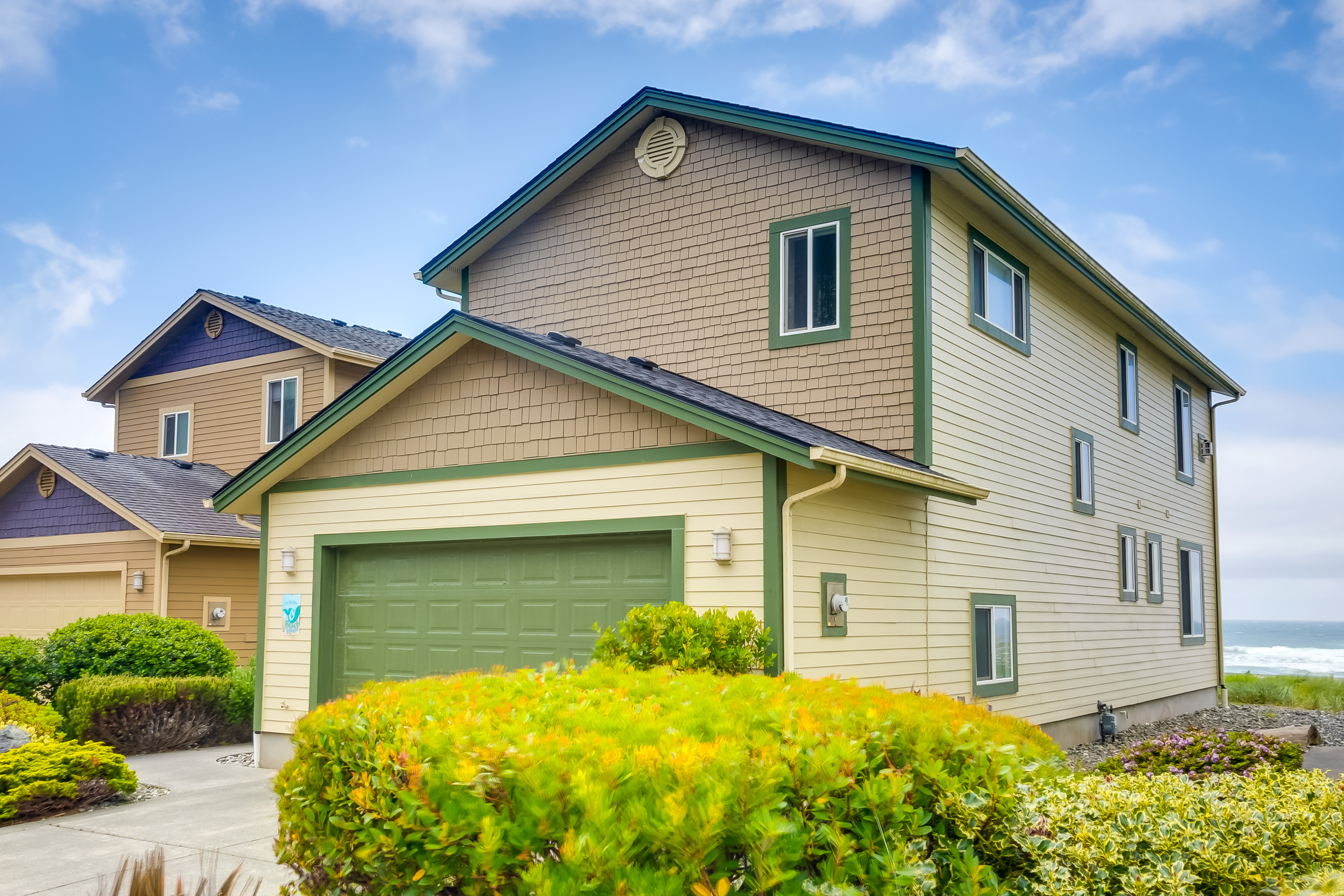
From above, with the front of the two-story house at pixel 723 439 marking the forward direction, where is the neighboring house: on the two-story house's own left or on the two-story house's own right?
on the two-story house's own right

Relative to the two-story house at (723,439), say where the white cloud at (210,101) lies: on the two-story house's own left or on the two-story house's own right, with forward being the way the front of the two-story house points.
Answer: on the two-story house's own right

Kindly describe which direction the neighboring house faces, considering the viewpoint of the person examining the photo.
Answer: facing the viewer and to the left of the viewer

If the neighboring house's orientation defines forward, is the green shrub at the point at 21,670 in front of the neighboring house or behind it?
in front

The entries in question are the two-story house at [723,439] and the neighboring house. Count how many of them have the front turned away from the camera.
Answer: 0

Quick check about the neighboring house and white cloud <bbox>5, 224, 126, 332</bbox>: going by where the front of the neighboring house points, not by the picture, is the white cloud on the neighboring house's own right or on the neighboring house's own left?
on the neighboring house's own right

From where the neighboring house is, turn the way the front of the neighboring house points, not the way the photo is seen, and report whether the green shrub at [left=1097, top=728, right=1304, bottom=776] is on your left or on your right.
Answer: on your left

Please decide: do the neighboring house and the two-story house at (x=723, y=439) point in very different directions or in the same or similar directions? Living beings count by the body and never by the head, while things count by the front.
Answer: same or similar directions

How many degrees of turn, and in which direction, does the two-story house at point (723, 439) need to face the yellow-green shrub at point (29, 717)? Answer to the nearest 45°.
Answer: approximately 45° to its right

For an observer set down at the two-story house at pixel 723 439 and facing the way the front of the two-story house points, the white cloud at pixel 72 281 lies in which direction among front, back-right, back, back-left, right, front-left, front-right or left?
right

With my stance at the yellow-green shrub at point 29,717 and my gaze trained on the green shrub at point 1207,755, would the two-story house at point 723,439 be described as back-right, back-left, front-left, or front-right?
front-left
